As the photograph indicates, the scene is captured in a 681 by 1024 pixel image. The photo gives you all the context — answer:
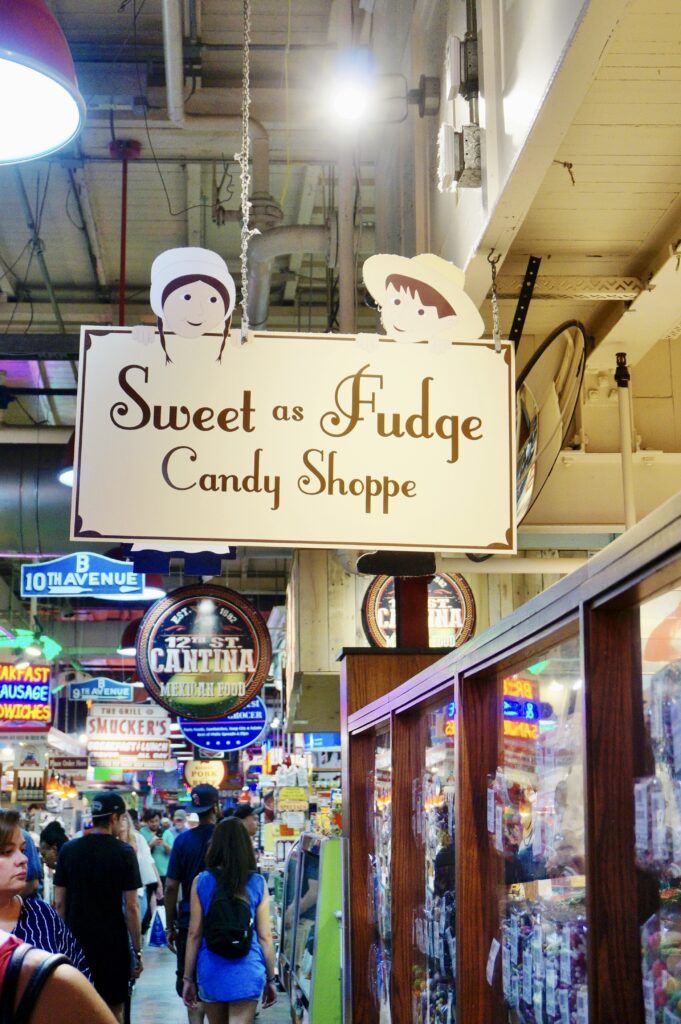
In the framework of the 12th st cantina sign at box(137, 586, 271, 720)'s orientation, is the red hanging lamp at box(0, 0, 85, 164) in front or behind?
in front

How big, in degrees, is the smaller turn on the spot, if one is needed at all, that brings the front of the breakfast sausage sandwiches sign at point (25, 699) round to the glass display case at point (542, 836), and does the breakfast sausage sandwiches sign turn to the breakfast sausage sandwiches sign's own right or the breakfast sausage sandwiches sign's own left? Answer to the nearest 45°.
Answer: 0° — it already faces it

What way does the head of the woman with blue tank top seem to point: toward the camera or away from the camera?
away from the camera

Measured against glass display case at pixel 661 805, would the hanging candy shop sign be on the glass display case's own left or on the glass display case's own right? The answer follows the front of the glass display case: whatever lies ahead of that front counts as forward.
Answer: on the glass display case's own right

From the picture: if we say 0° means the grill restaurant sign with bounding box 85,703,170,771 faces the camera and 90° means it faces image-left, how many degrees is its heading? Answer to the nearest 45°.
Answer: approximately 0°

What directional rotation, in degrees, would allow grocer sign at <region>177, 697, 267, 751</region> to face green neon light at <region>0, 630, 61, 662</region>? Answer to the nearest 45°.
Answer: approximately 135° to its right

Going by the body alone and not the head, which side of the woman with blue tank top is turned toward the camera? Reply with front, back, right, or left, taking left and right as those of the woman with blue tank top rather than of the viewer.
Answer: back

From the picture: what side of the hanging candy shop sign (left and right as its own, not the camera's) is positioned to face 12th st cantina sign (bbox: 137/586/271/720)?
back

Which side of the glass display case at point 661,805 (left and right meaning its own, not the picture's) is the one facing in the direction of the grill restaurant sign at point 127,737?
right
